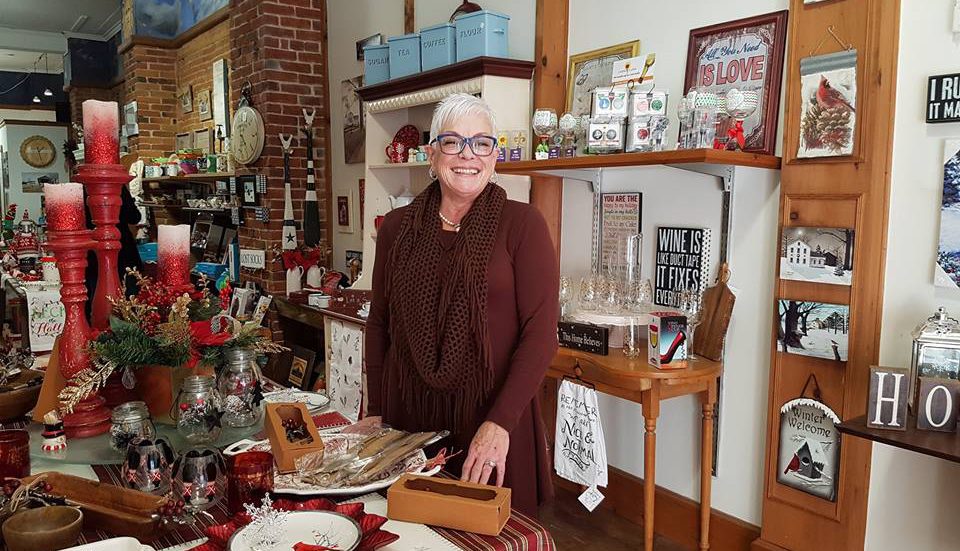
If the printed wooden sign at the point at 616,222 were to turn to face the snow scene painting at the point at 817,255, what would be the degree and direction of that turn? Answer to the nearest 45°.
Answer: approximately 45° to its left

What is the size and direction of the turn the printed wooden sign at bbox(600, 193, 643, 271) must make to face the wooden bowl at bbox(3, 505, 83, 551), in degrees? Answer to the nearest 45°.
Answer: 0° — it already faces it

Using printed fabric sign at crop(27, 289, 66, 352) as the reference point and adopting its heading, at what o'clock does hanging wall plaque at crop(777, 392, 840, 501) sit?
The hanging wall plaque is roughly at 11 o'clock from the printed fabric sign.

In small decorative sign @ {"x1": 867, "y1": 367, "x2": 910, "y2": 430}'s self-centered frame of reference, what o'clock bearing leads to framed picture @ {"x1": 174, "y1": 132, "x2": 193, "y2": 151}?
The framed picture is roughly at 4 o'clock from the small decorative sign.
